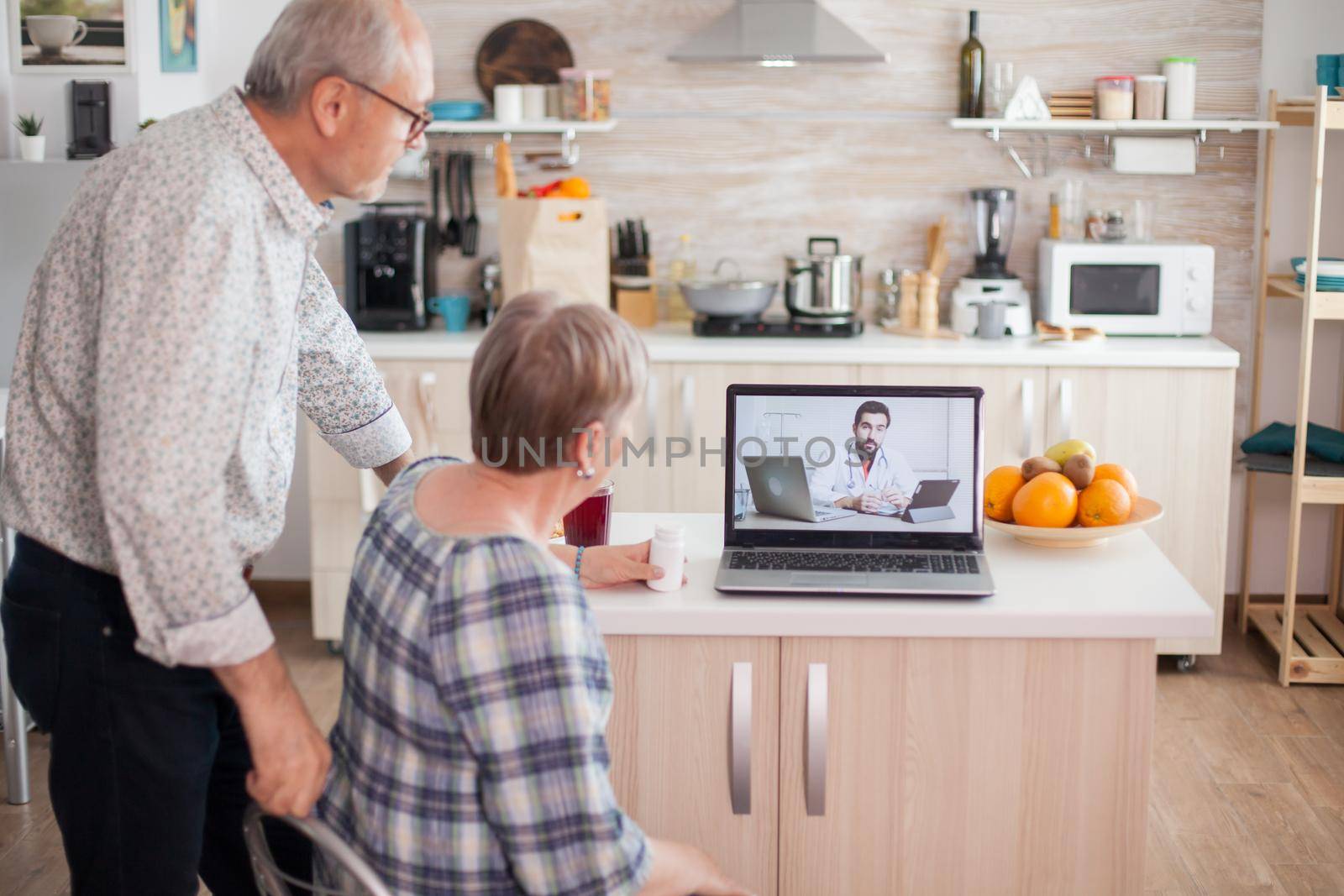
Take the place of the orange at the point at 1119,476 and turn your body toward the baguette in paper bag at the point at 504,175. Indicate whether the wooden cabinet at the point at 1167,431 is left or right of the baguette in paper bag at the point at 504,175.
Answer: right

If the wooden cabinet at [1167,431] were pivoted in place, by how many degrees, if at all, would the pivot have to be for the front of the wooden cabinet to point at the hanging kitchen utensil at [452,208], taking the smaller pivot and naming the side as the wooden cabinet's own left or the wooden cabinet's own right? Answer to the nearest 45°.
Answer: approximately 90° to the wooden cabinet's own right

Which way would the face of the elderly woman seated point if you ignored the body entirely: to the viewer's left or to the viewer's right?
to the viewer's right

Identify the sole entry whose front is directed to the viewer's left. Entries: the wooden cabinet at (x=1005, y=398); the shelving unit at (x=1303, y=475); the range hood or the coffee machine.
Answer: the shelving unit

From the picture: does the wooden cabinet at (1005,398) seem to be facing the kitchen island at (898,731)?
yes

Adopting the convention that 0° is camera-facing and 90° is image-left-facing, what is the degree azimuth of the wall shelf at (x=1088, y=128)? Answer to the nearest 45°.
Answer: approximately 0°

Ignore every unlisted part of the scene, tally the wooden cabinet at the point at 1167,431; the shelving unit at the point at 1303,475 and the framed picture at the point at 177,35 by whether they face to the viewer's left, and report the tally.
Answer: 1

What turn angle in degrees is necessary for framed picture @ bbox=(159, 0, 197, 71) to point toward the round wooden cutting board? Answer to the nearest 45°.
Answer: approximately 90° to its left

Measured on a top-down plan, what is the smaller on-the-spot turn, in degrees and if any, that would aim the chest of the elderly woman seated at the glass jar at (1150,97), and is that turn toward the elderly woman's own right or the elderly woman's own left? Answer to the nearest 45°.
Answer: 0° — they already face it
